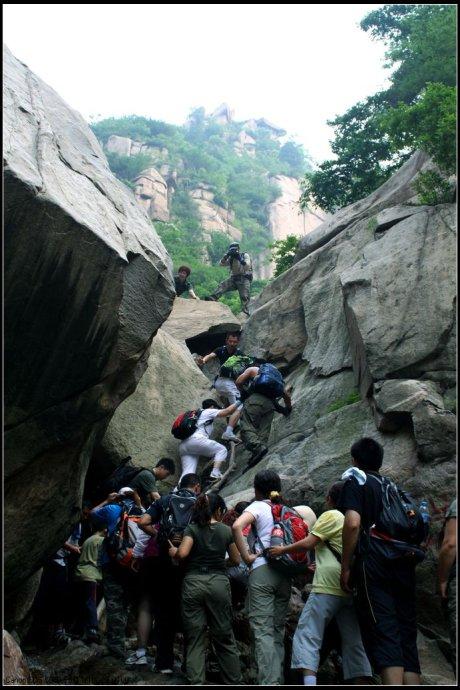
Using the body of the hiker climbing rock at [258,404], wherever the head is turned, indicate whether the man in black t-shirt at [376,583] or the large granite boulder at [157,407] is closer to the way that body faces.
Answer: the large granite boulder

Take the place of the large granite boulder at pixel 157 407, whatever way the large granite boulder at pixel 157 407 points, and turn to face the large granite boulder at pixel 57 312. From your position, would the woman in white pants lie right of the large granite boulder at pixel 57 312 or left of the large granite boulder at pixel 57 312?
left

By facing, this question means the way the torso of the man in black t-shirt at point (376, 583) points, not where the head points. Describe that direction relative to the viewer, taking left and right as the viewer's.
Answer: facing away from the viewer and to the left of the viewer

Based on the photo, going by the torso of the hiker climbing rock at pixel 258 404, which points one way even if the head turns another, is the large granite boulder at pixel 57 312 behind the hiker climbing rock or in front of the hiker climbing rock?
behind

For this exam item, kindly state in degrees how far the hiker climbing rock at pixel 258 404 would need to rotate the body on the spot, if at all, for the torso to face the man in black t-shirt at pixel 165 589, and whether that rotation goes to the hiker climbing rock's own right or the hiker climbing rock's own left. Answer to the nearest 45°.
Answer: approximately 180°

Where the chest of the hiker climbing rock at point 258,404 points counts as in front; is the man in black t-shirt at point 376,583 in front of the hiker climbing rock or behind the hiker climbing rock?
behind

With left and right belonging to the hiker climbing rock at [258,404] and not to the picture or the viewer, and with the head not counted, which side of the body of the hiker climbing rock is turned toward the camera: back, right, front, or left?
back
